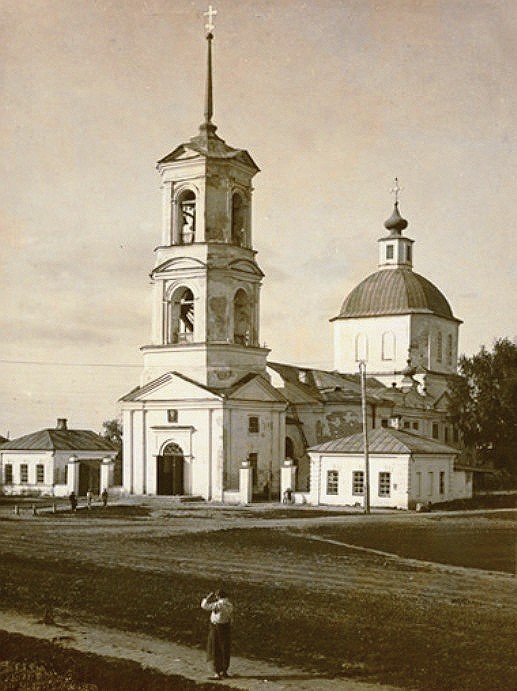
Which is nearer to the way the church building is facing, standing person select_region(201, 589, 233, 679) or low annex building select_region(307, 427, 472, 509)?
the standing person

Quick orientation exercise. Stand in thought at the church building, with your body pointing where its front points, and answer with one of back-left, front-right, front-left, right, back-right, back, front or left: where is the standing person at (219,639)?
front-left

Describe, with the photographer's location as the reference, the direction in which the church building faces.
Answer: facing the viewer and to the left of the viewer

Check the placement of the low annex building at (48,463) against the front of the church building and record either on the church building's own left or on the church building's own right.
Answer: on the church building's own right
